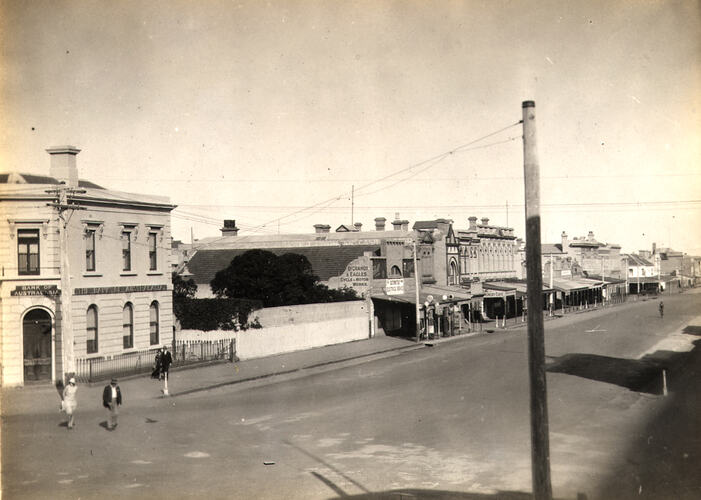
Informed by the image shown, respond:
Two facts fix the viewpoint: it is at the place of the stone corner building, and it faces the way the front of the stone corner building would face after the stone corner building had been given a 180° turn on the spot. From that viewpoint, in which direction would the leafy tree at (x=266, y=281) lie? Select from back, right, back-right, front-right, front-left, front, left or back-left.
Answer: front-right

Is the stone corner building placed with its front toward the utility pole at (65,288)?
yes

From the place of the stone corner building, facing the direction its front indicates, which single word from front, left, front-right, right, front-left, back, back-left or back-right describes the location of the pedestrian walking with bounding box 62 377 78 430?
front

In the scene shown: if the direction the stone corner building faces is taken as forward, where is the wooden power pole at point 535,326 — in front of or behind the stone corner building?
in front

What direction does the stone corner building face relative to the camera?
toward the camera

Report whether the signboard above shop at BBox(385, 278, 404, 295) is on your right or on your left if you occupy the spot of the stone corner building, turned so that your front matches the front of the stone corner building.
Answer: on your left

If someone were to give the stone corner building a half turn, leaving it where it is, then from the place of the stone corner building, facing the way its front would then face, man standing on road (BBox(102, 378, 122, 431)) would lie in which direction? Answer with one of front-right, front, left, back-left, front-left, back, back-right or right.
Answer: back
